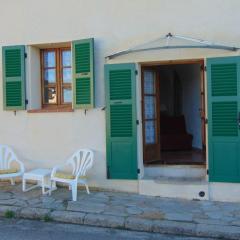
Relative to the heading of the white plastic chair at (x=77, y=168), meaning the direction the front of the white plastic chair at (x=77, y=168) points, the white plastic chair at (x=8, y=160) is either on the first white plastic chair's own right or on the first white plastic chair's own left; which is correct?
on the first white plastic chair's own right

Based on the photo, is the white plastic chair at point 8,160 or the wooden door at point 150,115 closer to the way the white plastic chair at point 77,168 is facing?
the white plastic chair

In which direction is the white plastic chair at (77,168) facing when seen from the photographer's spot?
facing the viewer and to the left of the viewer

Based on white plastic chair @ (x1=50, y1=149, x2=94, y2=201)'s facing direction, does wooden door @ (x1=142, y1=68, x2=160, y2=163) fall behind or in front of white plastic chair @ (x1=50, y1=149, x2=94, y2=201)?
behind

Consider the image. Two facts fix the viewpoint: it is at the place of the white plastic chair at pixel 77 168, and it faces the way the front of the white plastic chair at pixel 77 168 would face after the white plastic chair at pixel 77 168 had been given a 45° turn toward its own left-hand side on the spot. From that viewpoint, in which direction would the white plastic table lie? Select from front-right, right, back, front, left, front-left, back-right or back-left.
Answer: right
